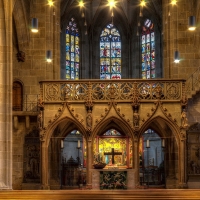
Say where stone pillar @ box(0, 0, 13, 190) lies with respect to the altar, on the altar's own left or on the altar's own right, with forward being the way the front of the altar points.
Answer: on the altar's own right

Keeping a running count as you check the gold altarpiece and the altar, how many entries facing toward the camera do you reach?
2

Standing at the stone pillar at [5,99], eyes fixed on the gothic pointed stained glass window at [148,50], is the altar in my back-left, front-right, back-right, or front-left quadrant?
front-right

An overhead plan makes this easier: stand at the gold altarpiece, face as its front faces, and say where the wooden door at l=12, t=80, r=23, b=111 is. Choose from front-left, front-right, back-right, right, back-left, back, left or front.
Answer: back-right

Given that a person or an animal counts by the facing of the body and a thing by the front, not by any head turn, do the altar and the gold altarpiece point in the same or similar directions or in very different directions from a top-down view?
same or similar directions

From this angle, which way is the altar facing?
toward the camera

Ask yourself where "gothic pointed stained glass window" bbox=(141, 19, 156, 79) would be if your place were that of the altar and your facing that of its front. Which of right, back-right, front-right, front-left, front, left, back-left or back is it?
back

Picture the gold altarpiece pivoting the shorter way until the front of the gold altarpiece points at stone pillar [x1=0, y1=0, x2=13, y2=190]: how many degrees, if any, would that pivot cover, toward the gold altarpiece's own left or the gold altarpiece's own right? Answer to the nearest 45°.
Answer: approximately 45° to the gold altarpiece's own right

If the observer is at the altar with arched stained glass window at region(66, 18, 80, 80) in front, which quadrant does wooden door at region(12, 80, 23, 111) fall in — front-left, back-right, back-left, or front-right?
front-left

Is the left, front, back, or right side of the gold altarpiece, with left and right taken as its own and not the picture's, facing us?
front

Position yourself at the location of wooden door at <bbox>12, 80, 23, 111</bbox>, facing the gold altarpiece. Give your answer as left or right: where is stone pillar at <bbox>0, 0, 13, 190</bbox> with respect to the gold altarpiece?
right

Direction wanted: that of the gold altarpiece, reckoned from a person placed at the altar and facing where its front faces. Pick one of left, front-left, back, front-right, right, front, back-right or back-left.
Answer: back

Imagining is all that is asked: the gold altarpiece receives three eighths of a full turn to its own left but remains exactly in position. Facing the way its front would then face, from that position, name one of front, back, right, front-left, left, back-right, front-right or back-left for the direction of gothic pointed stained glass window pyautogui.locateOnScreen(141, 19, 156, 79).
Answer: front-left

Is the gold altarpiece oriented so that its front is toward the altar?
yes
